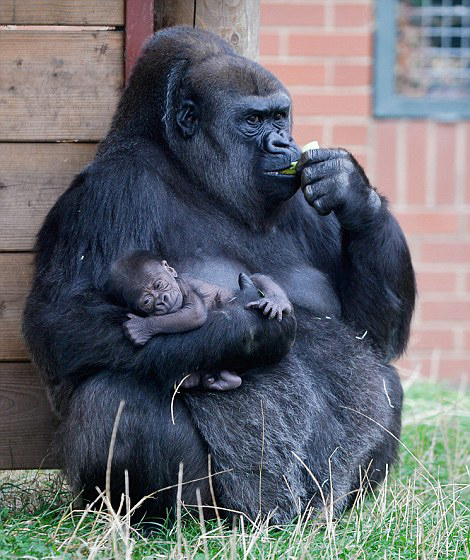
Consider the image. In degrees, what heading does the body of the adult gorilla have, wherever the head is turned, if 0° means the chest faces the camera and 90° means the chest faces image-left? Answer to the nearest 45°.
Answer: approximately 315°

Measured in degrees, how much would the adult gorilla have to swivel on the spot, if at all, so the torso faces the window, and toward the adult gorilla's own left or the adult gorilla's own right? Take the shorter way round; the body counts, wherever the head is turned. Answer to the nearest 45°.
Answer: approximately 135° to the adult gorilla's own left
